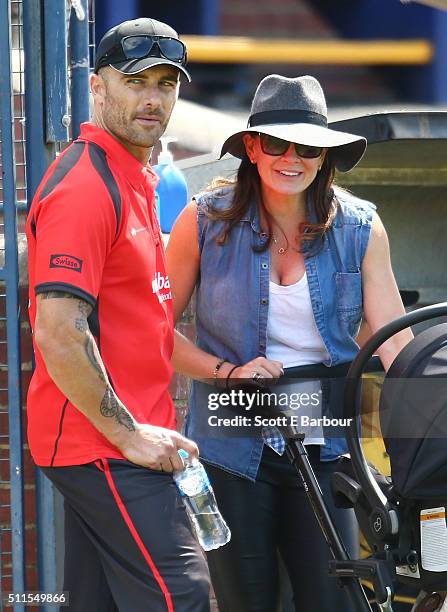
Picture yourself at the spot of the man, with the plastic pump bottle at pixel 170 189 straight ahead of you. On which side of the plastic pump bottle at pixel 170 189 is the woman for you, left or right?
right

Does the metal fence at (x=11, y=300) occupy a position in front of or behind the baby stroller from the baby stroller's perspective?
behind

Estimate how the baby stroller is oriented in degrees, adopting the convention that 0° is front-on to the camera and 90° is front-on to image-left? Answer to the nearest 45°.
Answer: approximately 315°

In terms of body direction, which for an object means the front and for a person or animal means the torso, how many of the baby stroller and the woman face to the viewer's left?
0

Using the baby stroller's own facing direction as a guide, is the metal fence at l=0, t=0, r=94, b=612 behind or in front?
behind

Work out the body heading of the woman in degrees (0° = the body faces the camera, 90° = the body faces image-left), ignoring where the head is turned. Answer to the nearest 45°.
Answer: approximately 0°

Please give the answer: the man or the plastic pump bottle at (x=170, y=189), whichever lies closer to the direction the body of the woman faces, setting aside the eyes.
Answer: the man

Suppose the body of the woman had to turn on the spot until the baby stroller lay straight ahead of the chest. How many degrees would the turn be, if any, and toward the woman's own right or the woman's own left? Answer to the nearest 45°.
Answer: approximately 45° to the woman's own left

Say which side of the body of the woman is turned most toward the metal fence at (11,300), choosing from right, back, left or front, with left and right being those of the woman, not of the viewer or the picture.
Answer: right

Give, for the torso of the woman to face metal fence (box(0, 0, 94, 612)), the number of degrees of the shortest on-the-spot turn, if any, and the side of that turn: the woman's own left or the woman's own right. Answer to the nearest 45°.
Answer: approximately 135° to the woman's own right

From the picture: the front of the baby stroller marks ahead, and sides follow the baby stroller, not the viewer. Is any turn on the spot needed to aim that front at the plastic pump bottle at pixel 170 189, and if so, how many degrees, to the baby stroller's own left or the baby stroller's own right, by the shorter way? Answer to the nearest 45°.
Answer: approximately 180°

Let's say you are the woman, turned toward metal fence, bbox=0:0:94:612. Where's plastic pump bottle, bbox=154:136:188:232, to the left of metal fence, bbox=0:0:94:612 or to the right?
right
